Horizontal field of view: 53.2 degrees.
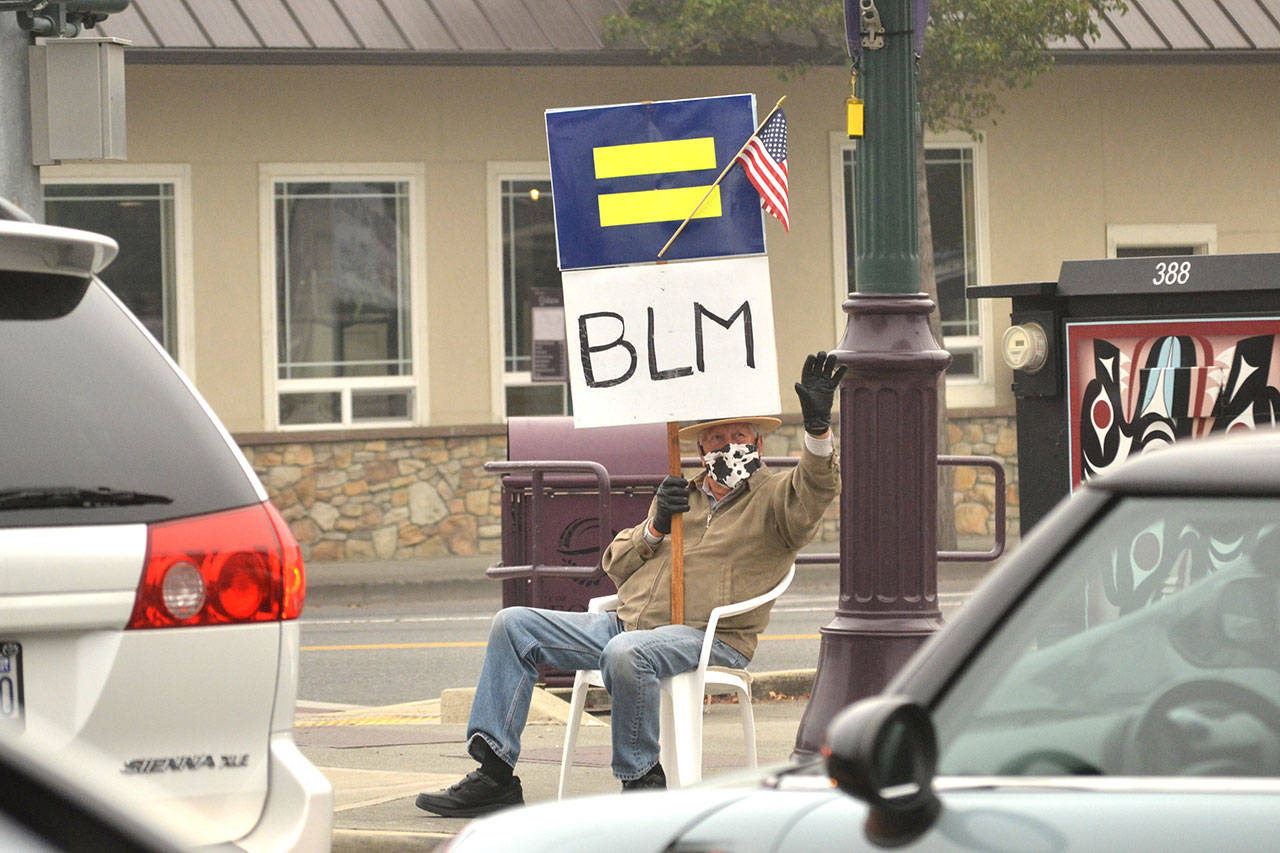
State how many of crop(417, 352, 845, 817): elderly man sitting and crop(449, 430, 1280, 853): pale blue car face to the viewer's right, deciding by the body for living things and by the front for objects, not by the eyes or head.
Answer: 0

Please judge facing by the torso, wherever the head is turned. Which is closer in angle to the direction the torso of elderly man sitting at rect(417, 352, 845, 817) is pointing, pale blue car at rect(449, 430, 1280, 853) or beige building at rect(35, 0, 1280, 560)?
the pale blue car

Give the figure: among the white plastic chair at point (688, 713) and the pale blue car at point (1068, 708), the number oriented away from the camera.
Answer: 0

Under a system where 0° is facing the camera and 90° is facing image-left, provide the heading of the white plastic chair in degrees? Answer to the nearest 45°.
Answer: approximately 45°

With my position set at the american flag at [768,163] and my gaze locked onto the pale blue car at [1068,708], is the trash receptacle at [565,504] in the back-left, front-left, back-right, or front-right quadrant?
back-right

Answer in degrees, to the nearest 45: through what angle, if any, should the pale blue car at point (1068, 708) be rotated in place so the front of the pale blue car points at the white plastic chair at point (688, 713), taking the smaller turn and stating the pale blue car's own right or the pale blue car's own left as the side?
approximately 90° to the pale blue car's own right

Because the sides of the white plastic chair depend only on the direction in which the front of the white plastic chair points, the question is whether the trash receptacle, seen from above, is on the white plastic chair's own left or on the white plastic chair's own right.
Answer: on the white plastic chair's own right

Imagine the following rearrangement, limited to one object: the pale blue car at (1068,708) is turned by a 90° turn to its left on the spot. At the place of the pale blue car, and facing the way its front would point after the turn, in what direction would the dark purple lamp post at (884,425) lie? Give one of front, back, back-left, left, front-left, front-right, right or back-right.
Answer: back

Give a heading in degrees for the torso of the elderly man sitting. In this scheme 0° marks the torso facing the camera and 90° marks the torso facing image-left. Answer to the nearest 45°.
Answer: approximately 45°

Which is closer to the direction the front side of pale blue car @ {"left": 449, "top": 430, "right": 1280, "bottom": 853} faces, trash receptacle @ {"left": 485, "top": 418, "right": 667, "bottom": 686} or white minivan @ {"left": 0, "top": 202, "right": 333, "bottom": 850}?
the white minivan

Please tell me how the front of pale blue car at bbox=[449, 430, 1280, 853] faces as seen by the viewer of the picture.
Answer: facing to the left of the viewer

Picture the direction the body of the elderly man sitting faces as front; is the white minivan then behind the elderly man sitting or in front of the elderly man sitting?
in front
